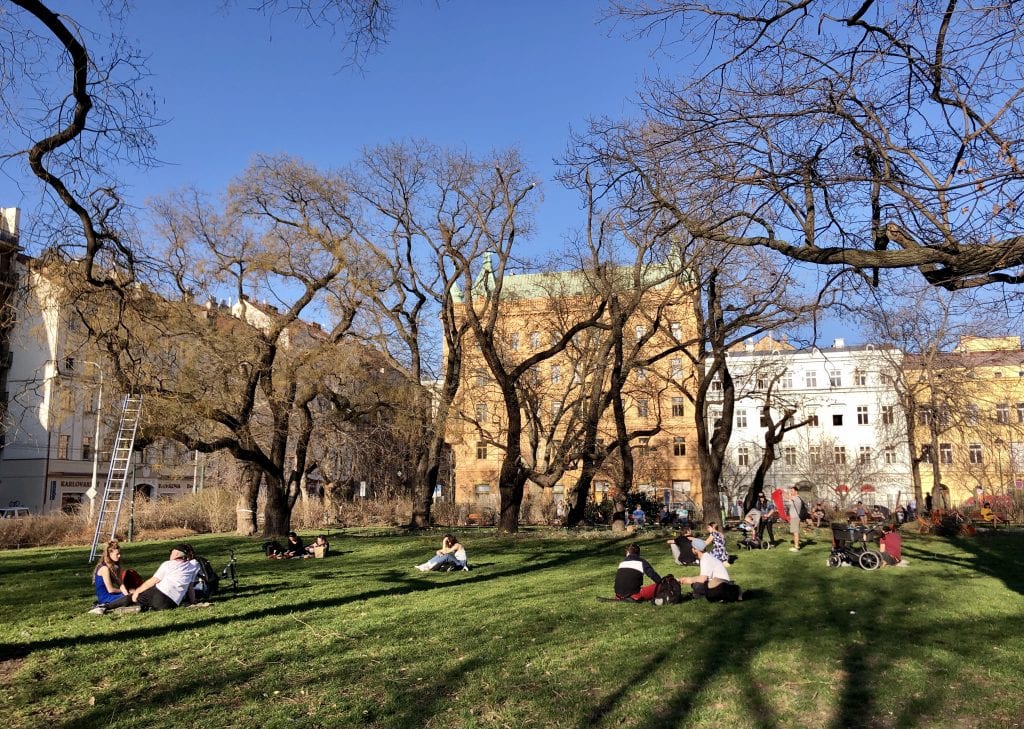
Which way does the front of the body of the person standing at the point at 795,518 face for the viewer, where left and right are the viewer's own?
facing to the left of the viewer

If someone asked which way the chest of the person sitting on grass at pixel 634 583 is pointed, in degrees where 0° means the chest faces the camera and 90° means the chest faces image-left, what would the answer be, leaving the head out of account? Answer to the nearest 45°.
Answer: approximately 180°

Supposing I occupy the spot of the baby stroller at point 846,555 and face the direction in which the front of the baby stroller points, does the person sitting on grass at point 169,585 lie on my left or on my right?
on my left

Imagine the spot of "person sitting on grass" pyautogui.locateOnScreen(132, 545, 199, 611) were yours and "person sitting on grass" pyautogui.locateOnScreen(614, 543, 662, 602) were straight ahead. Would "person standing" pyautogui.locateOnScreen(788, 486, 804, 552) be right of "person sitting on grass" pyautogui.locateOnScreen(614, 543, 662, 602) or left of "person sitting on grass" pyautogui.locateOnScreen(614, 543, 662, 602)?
left

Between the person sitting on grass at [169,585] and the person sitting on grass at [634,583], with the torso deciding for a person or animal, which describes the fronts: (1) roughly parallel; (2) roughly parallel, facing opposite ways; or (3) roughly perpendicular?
roughly perpendicular

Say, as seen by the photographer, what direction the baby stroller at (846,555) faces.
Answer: facing to the left of the viewer

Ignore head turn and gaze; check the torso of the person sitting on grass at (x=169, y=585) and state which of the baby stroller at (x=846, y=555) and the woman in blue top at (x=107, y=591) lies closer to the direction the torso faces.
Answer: the woman in blue top
